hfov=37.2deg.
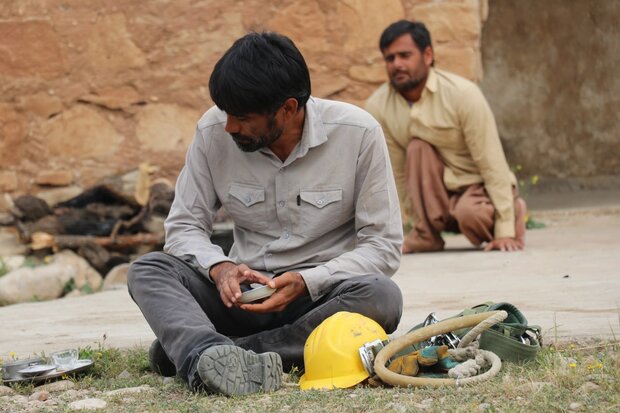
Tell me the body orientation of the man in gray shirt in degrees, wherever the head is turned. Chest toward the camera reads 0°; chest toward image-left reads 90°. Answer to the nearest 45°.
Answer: approximately 0°

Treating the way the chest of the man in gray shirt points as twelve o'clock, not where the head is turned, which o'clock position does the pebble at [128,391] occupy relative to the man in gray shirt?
The pebble is roughly at 2 o'clock from the man in gray shirt.

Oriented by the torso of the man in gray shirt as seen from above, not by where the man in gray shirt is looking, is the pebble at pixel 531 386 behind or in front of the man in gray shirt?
in front

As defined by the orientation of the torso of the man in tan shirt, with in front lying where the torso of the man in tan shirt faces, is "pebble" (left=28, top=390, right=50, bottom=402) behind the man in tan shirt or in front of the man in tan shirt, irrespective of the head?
in front

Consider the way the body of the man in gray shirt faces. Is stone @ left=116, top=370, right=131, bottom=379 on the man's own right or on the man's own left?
on the man's own right

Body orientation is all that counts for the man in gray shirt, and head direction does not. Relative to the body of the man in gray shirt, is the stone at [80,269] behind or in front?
behind

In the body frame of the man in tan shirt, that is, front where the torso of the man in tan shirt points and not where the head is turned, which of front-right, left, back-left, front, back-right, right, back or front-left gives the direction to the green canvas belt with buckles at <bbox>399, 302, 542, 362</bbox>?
front-left

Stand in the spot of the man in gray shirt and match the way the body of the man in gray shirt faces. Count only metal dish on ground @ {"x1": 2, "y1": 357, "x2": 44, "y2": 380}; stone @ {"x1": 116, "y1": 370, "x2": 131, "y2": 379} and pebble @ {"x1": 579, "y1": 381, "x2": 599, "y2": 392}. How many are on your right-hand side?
2
